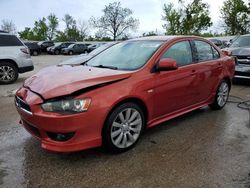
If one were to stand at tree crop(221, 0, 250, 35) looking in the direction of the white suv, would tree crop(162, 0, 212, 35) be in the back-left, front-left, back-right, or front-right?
front-right

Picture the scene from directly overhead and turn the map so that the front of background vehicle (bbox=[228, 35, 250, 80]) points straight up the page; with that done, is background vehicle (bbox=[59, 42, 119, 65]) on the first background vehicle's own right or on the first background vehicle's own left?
on the first background vehicle's own right

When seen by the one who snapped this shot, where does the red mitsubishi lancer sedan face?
facing the viewer and to the left of the viewer

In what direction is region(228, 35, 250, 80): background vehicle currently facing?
toward the camera

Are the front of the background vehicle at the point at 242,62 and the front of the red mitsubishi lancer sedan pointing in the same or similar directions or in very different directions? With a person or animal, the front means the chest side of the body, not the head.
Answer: same or similar directions

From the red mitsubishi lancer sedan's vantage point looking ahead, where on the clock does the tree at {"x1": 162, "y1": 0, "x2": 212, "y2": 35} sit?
The tree is roughly at 5 o'clock from the red mitsubishi lancer sedan.

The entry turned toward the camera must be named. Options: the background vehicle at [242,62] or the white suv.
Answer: the background vehicle

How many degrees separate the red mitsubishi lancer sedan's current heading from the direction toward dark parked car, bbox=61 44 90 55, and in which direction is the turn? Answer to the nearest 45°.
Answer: approximately 135° to its right

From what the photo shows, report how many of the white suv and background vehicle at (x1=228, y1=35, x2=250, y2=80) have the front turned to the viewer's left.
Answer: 1

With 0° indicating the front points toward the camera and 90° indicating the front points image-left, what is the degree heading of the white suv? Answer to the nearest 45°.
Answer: approximately 90°

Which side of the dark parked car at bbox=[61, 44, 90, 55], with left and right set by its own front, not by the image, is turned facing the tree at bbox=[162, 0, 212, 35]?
back

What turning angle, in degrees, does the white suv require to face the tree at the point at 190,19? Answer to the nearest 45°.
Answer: approximately 135° to its right

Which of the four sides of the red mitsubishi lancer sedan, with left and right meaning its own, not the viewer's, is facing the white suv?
right

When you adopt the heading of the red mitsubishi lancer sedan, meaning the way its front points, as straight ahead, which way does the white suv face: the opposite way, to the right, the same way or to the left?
the same way
